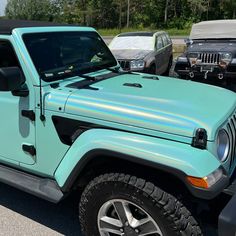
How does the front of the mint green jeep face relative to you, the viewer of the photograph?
facing the viewer and to the right of the viewer

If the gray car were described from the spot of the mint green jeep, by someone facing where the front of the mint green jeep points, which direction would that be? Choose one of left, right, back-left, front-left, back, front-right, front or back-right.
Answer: back-left

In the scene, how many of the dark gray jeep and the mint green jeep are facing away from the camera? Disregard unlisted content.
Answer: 0

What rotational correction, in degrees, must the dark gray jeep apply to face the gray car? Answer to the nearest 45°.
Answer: approximately 135° to its right

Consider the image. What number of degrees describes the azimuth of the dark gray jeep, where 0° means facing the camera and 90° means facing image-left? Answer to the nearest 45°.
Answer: approximately 0°

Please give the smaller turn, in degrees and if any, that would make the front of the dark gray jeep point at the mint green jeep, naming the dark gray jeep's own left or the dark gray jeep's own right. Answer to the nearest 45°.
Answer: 0° — it already faces it

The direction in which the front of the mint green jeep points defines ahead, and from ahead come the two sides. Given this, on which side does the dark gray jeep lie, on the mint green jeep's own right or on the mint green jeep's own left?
on the mint green jeep's own left
